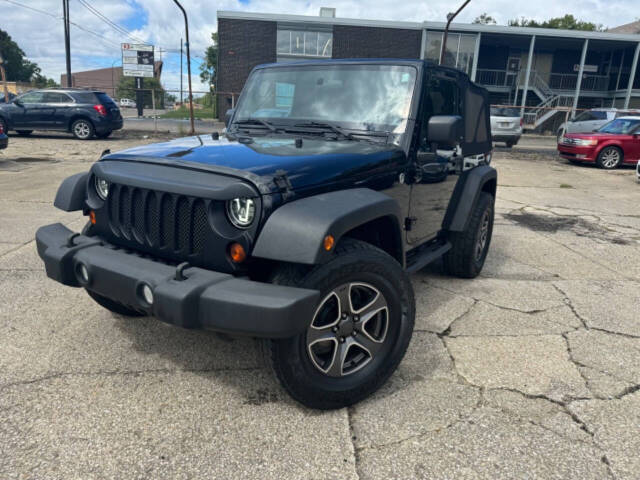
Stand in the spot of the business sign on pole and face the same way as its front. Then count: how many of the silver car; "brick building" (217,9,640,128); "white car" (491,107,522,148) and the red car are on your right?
0

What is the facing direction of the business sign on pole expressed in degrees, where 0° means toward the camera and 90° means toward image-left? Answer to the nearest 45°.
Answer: approximately 0°

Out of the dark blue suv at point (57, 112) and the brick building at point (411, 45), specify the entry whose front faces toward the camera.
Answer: the brick building

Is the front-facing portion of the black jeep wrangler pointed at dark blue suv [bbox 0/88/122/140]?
no

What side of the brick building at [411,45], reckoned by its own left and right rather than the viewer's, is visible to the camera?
front

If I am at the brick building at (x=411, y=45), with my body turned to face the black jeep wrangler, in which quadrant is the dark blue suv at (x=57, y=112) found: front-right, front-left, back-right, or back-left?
front-right

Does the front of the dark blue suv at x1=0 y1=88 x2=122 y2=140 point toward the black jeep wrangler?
no

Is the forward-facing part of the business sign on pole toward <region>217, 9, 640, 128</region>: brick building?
no

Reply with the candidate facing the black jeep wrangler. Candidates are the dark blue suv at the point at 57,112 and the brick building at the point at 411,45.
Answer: the brick building

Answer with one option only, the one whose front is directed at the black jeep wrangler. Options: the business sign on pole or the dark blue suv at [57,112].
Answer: the business sign on pole

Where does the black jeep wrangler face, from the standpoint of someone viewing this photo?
facing the viewer and to the left of the viewer

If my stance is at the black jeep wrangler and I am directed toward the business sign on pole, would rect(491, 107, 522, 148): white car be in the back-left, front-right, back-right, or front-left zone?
front-right

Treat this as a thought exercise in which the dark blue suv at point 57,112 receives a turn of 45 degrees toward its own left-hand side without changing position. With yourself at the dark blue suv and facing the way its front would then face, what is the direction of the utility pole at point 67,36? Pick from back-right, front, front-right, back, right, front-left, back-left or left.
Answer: right

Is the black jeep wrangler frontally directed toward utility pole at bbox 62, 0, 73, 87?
no

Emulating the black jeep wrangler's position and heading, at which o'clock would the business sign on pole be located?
The business sign on pole is roughly at 4 o'clock from the black jeep wrangler.

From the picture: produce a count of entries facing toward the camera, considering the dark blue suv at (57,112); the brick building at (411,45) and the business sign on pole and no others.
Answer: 2

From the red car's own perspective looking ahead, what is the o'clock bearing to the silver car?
The silver car is roughly at 4 o'clock from the red car.

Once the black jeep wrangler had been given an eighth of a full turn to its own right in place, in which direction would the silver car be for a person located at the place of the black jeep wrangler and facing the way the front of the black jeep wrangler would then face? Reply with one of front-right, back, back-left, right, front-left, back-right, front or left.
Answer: back-right

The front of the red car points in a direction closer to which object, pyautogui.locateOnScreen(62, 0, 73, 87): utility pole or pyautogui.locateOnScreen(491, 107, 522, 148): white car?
the utility pole

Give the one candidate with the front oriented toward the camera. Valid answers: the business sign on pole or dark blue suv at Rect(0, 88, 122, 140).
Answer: the business sign on pole

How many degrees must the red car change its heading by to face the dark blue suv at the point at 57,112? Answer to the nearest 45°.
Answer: approximately 45° to its right

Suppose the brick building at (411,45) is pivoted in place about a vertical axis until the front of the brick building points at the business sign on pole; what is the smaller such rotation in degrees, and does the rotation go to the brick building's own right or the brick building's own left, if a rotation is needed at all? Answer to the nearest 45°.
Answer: approximately 45° to the brick building's own right

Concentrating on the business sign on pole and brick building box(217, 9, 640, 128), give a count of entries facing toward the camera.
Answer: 2
